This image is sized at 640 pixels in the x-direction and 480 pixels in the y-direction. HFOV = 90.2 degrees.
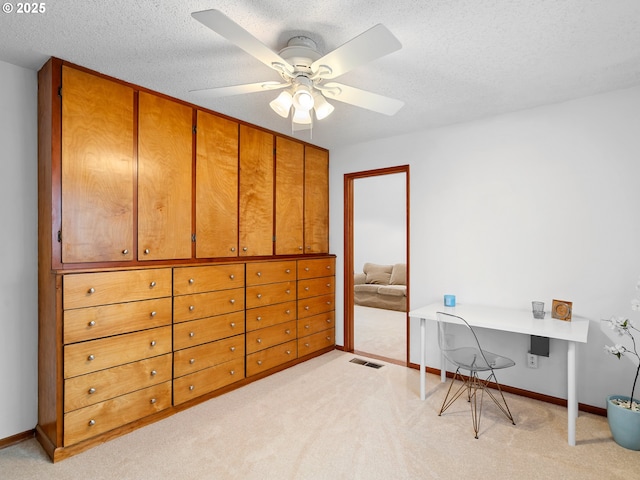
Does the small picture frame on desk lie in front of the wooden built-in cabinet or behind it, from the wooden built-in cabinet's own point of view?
in front

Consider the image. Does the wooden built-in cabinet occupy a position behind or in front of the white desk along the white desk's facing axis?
in front

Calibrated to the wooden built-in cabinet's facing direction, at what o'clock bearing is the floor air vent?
The floor air vent is roughly at 10 o'clock from the wooden built-in cabinet.

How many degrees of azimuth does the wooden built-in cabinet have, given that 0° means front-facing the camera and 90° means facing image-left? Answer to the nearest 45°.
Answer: approximately 315°

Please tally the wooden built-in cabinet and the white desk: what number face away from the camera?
0

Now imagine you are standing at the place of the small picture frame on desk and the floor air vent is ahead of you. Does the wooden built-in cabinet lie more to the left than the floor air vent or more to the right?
left

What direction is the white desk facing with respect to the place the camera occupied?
facing the viewer and to the left of the viewer
